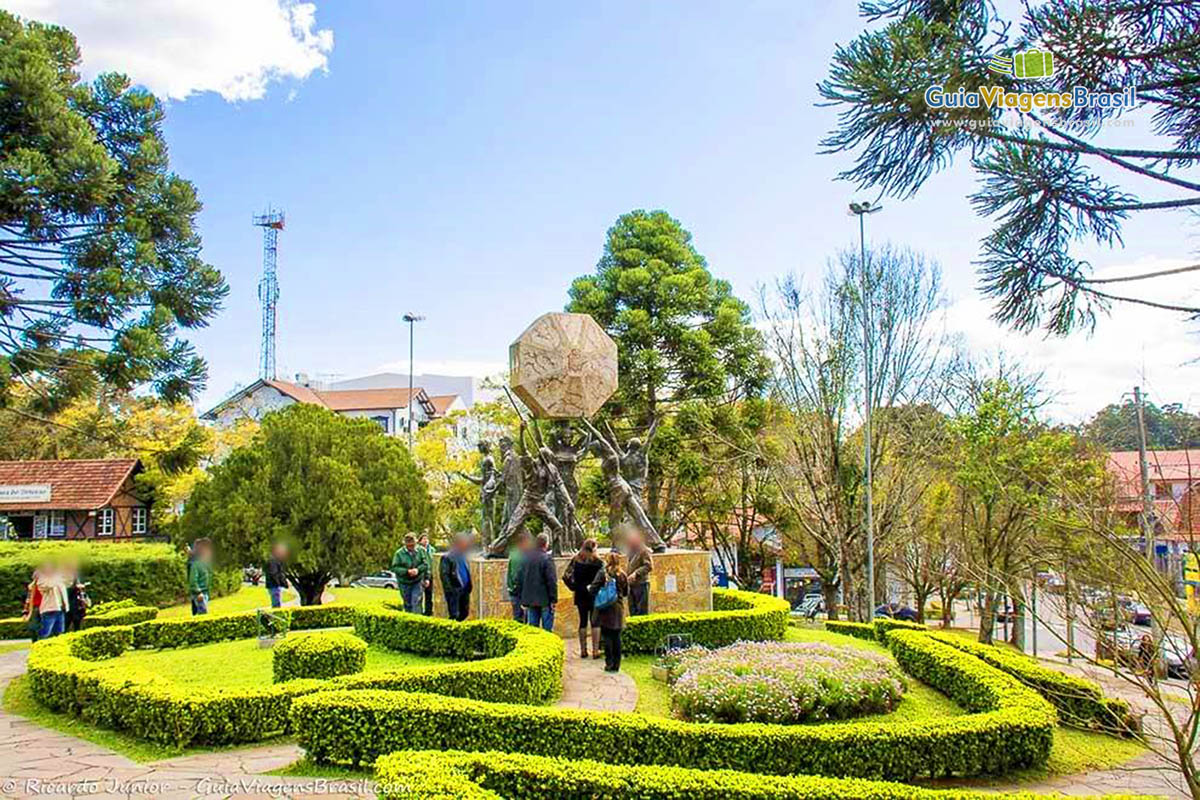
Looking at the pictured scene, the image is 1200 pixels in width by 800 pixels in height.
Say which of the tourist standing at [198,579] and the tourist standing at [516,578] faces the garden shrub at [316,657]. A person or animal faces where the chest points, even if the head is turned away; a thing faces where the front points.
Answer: the tourist standing at [198,579]

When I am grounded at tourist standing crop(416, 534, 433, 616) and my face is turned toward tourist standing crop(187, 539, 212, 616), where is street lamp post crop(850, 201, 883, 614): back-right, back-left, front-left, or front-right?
back-right

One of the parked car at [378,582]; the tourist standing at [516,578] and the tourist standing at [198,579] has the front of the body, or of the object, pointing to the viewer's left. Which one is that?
the parked car

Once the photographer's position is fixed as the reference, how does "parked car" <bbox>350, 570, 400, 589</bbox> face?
facing to the left of the viewer

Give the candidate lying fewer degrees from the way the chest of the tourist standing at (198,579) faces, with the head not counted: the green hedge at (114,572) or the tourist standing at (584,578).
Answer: the tourist standing

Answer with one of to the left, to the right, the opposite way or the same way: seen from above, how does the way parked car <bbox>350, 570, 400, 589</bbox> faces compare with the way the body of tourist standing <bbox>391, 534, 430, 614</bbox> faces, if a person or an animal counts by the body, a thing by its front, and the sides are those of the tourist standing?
to the right

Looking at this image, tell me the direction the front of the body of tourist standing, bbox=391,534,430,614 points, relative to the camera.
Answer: toward the camera

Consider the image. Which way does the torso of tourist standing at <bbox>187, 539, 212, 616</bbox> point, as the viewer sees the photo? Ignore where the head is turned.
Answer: toward the camera

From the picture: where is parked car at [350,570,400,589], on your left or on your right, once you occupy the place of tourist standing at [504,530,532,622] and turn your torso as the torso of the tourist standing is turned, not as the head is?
on your left
